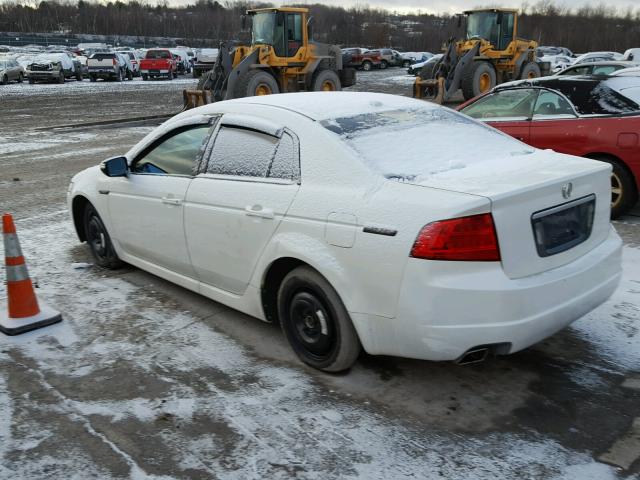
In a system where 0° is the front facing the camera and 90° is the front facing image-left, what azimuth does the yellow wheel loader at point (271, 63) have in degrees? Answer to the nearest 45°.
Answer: approximately 45°

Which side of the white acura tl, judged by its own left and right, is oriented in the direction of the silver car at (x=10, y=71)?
front

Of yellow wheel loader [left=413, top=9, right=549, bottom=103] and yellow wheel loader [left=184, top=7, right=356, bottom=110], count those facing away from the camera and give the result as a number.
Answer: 0

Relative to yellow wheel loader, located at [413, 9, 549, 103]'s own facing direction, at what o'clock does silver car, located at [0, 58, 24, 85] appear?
The silver car is roughly at 2 o'clock from the yellow wheel loader.

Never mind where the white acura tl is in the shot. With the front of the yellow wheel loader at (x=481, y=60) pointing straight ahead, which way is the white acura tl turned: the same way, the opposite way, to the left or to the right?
to the right

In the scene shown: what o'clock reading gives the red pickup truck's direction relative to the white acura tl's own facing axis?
The red pickup truck is roughly at 1 o'clock from the white acura tl.

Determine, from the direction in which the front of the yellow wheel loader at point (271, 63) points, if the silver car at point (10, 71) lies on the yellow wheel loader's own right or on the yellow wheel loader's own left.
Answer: on the yellow wheel loader's own right

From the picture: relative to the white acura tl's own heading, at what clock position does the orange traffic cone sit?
The orange traffic cone is roughly at 11 o'clock from the white acura tl.

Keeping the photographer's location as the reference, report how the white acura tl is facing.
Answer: facing away from the viewer and to the left of the viewer

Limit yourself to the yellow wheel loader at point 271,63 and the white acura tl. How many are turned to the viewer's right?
0

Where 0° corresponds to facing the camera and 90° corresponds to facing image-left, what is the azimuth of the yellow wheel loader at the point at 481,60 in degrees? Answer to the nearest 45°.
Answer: approximately 45°

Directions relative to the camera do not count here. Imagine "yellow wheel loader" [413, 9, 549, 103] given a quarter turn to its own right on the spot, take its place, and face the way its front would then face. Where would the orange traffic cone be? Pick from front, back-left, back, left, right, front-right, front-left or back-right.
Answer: back-left
